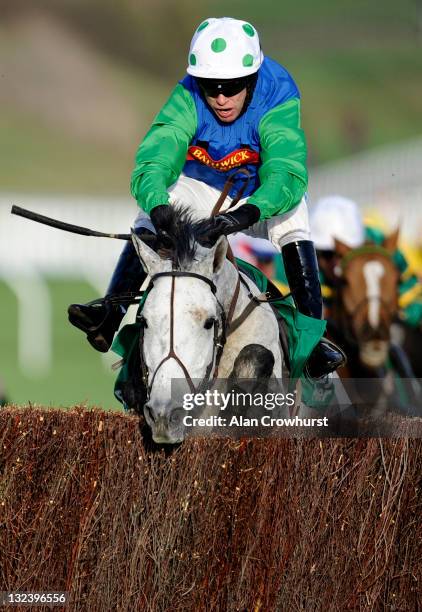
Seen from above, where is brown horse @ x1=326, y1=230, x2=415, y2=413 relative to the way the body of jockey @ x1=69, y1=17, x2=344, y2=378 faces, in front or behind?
behind

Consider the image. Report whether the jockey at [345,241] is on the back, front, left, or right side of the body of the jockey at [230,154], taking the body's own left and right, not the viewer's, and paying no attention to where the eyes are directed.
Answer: back

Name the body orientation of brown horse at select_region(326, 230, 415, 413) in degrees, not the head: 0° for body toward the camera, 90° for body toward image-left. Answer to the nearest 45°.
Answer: approximately 0°

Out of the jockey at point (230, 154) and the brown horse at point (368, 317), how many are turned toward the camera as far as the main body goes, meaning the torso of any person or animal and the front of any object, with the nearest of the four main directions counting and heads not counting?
2
